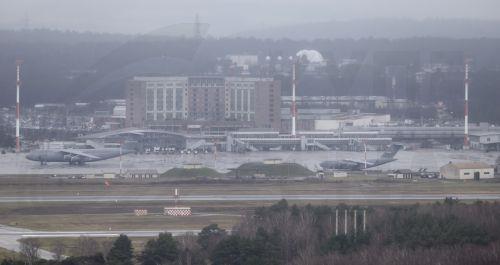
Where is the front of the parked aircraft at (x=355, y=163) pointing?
to the viewer's left

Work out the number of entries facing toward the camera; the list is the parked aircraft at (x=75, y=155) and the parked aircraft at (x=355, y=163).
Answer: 0

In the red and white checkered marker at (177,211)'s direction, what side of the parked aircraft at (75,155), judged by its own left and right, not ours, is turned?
left

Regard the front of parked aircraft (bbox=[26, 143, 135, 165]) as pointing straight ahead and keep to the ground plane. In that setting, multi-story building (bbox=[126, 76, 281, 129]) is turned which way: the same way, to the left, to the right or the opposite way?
to the left

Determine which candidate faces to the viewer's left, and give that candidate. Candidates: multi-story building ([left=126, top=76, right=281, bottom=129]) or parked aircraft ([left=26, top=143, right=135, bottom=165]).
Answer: the parked aircraft

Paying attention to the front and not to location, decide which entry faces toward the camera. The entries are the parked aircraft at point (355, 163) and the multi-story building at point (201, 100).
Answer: the multi-story building

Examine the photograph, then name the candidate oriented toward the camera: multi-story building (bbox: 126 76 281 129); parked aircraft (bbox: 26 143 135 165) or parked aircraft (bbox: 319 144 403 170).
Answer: the multi-story building

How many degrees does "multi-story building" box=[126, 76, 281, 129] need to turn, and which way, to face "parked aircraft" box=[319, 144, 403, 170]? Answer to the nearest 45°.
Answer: approximately 45° to its left

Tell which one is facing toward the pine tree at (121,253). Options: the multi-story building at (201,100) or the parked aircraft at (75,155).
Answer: the multi-story building

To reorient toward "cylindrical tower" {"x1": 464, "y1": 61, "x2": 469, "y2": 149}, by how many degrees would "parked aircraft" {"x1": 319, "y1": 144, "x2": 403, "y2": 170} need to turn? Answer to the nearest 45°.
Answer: approximately 135° to its right

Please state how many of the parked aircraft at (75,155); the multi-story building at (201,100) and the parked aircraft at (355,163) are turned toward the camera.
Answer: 1

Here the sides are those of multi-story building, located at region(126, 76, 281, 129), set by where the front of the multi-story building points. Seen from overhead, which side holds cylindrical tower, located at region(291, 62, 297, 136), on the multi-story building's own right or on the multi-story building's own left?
on the multi-story building's own left

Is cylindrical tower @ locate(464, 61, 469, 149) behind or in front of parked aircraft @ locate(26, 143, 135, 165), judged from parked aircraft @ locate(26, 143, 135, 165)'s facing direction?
behind

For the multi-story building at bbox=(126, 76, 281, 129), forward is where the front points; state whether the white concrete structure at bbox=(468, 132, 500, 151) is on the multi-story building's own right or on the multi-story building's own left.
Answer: on the multi-story building's own left

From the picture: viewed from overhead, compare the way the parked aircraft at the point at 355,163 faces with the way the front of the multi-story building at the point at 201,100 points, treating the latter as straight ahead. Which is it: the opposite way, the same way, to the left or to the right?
to the right

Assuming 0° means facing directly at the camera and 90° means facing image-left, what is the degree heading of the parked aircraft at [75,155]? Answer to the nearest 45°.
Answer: approximately 90°

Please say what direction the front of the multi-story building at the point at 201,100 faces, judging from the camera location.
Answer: facing the viewer
